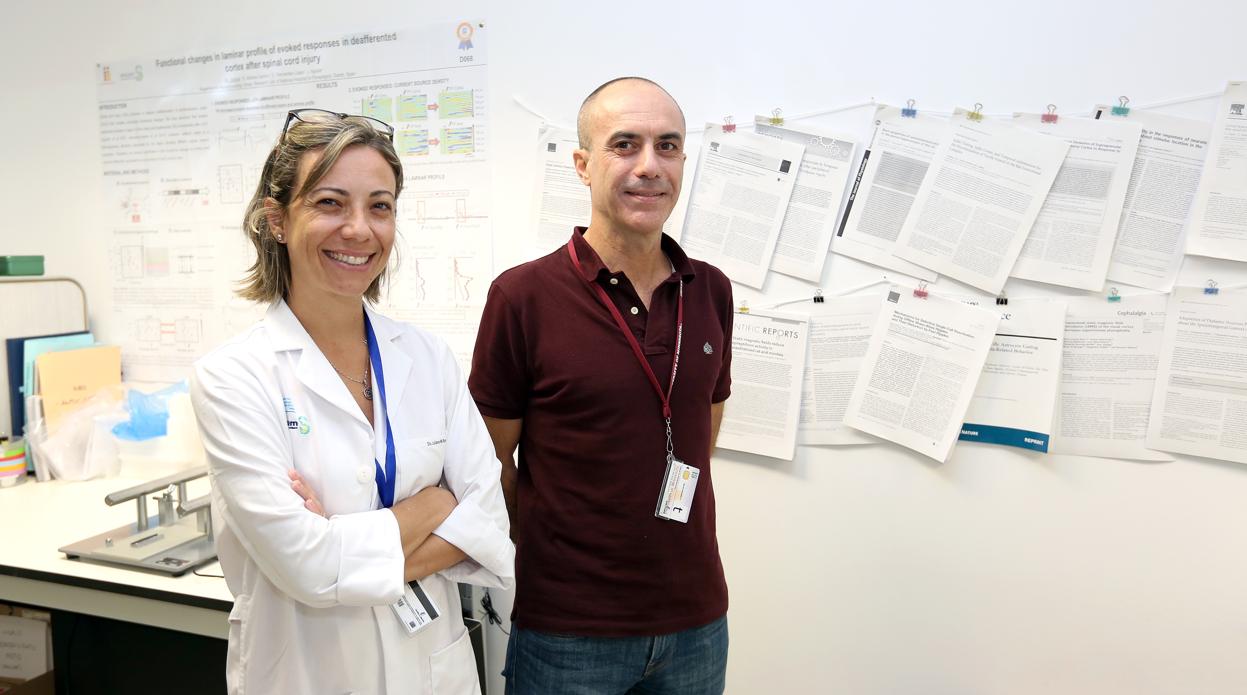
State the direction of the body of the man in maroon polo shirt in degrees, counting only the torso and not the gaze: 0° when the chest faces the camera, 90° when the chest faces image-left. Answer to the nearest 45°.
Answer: approximately 315°

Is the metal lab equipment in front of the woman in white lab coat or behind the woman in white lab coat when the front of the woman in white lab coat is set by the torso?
behind

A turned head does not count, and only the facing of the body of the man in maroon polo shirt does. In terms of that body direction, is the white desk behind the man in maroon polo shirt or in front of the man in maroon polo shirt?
behind

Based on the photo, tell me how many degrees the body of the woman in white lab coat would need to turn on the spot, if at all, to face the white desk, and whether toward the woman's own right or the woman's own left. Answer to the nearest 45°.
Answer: approximately 180°

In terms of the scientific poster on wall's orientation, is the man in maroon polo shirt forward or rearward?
forward
